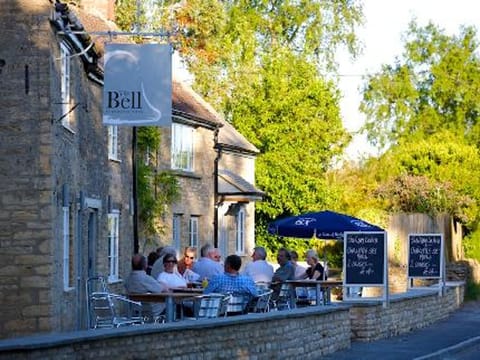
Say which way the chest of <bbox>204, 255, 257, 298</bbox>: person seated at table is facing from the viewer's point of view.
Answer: away from the camera

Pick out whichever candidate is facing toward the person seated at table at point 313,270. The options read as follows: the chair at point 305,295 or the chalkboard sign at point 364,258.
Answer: the chair

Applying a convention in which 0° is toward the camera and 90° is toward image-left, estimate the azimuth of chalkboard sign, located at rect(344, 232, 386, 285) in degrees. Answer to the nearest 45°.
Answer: approximately 0°

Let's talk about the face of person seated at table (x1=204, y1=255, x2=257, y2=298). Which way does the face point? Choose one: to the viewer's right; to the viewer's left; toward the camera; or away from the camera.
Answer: away from the camera

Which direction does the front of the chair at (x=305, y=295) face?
away from the camera

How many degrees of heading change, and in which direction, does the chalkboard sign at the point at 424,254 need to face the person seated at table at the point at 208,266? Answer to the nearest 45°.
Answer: approximately 45° to its right

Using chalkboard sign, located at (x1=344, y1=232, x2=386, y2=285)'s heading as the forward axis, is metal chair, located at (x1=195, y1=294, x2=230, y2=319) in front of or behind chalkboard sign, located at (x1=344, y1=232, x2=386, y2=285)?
in front

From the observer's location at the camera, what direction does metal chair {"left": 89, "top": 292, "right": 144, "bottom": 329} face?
facing away from the viewer and to the right of the viewer

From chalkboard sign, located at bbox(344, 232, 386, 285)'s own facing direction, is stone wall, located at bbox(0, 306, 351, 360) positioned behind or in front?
in front

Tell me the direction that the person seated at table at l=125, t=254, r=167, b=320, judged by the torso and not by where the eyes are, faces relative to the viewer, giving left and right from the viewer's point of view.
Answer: facing to the right of the viewer

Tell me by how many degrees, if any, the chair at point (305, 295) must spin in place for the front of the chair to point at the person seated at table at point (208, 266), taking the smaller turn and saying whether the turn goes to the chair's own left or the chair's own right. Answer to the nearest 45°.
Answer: approximately 135° to the chair's own left

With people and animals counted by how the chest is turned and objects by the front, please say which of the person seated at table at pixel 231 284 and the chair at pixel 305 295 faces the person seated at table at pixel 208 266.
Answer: the person seated at table at pixel 231 284
